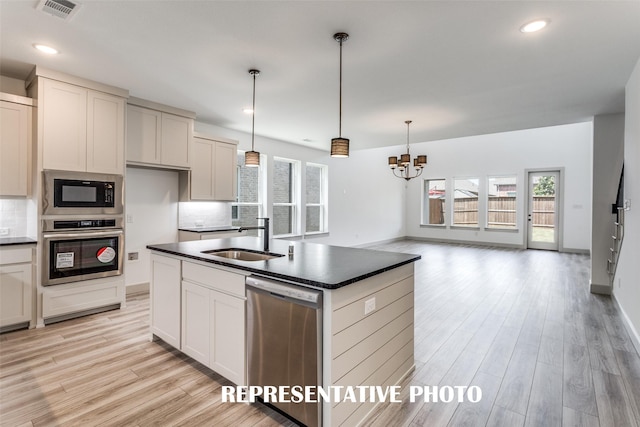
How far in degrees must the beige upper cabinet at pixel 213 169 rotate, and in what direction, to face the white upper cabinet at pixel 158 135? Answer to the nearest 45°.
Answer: approximately 90° to its right

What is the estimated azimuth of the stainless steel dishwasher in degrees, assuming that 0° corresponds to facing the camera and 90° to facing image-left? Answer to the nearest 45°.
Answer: approximately 45°

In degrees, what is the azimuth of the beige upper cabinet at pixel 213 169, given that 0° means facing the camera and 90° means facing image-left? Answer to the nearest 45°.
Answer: approximately 315°

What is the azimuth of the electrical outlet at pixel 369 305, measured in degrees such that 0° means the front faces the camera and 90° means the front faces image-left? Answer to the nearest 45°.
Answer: approximately 315°

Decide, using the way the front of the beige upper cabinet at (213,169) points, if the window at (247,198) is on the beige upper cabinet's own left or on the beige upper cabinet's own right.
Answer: on the beige upper cabinet's own left

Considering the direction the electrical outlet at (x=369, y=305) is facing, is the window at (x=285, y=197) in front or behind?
behind

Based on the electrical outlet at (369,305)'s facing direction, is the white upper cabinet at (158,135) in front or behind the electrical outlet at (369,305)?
behind

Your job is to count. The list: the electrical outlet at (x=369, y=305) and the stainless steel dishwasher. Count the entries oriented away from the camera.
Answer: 0

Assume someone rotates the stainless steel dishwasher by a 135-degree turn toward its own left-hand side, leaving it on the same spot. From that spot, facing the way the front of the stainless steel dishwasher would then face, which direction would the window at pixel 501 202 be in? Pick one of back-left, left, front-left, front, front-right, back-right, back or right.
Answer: front-left

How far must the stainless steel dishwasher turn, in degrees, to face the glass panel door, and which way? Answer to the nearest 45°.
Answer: approximately 180°

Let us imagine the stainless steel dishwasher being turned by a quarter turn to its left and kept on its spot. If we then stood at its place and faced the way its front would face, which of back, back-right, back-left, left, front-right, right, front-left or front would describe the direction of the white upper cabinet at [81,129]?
back

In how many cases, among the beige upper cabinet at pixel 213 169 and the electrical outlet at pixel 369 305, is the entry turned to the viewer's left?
0
